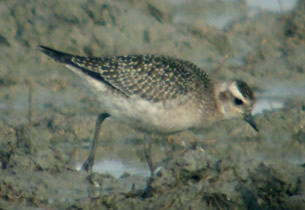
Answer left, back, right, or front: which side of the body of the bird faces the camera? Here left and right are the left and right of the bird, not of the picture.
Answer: right
